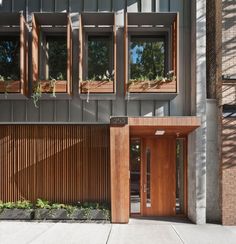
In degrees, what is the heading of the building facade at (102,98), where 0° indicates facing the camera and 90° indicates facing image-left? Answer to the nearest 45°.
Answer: approximately 0°
